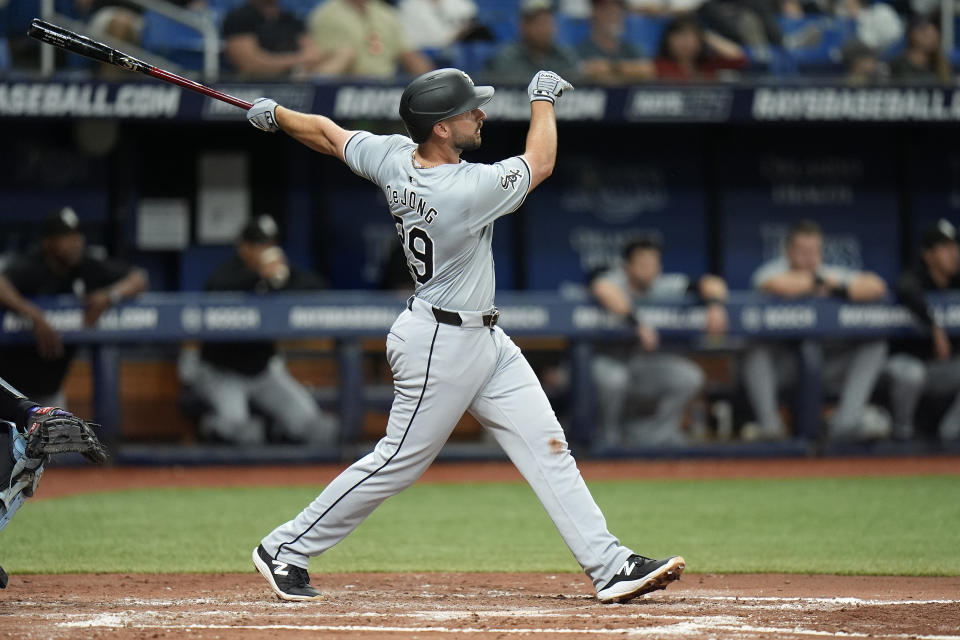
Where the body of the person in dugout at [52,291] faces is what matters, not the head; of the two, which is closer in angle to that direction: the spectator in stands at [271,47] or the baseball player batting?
the baseball player batting

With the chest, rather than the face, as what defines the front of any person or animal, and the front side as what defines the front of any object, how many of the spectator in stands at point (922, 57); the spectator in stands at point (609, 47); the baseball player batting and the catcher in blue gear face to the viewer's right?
2

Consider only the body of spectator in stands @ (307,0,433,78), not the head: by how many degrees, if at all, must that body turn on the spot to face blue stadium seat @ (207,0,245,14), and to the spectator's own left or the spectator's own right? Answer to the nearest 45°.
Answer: approximately 135° to the spectator's own right

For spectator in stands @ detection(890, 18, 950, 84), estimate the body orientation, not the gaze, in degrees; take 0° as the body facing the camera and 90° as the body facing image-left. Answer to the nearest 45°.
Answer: approximately 0°

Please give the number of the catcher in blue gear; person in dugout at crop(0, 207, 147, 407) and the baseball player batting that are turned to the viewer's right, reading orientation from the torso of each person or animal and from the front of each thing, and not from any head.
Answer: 2

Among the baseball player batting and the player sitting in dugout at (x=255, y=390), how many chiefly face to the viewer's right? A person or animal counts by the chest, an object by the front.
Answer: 1

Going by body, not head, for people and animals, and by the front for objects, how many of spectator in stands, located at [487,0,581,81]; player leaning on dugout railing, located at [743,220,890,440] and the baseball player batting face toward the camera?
2

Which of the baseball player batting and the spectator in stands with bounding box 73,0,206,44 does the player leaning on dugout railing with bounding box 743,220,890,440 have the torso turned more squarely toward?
the baseball player batting

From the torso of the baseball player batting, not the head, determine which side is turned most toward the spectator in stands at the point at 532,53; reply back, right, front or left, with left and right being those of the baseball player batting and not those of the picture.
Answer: left
